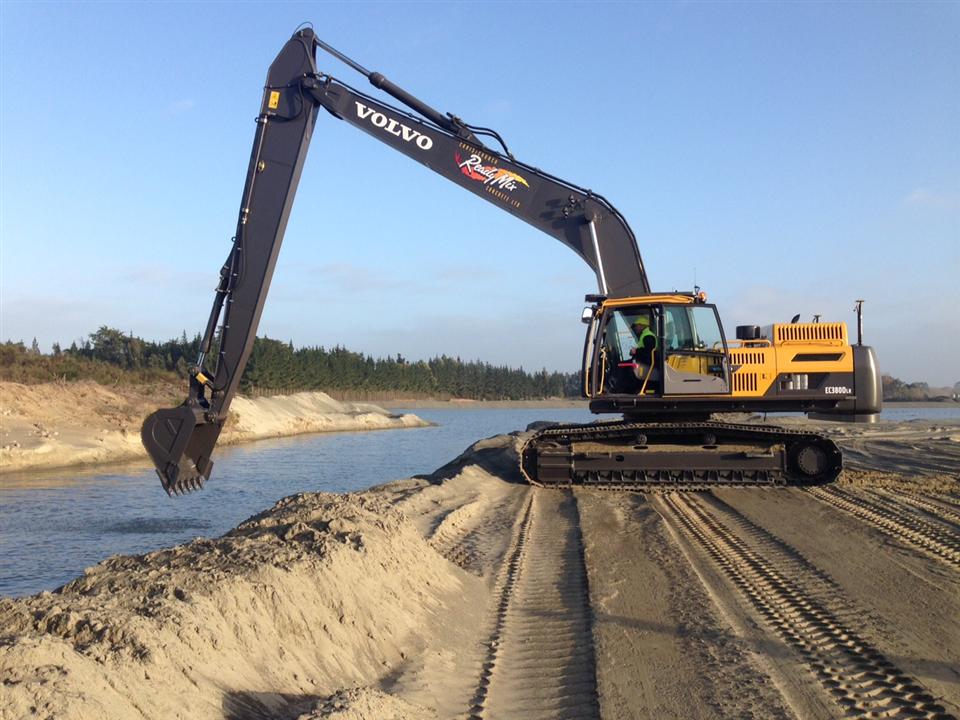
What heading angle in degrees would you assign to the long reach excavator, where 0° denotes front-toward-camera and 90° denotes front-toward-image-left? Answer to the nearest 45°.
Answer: approximately 90°

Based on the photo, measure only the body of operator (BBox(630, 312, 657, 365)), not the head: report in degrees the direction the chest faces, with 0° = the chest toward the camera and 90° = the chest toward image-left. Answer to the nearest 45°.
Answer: approximately 90°

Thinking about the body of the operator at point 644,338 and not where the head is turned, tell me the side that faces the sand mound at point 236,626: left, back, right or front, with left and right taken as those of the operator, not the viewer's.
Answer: left

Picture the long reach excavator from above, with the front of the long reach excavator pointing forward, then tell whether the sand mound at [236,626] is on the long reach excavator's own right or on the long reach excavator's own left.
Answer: on the long reach excavator's own left
